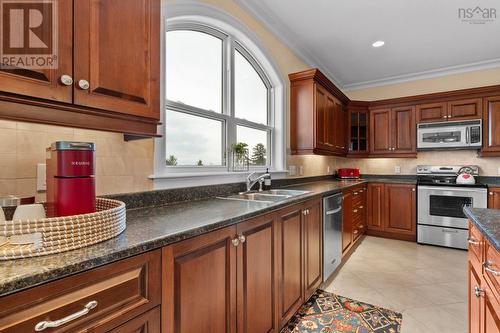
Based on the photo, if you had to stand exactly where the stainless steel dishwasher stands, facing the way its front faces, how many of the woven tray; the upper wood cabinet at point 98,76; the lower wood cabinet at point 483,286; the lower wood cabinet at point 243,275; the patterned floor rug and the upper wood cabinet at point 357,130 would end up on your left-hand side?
1

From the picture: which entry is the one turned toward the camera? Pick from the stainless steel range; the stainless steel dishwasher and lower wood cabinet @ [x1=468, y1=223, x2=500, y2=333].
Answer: the stainless steel range

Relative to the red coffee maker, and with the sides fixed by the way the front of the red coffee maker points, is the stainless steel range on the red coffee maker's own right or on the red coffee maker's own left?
on the red coffee maker's own left

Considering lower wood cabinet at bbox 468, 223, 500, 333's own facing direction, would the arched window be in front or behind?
in front

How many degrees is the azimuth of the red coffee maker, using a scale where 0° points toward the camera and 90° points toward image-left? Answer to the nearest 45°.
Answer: approximately 315°

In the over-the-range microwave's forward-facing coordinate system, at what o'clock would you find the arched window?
The arched window is roughly at 1 o'clock from the over-the-range microwave.

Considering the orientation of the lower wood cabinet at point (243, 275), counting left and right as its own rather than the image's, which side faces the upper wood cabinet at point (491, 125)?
left

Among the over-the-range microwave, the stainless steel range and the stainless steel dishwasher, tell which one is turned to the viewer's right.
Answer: the stainless steel dishwasher

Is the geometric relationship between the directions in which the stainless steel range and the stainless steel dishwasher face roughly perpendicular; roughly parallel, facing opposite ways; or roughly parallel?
roughly perpendicular

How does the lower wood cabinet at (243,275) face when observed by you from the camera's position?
facing the viewer and to the right of the viewer

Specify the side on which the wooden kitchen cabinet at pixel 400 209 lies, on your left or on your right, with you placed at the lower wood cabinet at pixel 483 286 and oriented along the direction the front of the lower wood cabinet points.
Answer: on your right

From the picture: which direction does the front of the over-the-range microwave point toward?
toward the camera

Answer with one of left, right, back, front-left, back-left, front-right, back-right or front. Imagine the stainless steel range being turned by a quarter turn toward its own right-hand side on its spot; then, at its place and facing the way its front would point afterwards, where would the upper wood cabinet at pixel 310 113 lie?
front-left

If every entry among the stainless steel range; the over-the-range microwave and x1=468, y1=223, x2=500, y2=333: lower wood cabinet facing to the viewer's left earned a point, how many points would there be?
1

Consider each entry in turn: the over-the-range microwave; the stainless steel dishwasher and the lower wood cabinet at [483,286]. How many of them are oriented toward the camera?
1

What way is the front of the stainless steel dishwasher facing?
to the viewer's right
